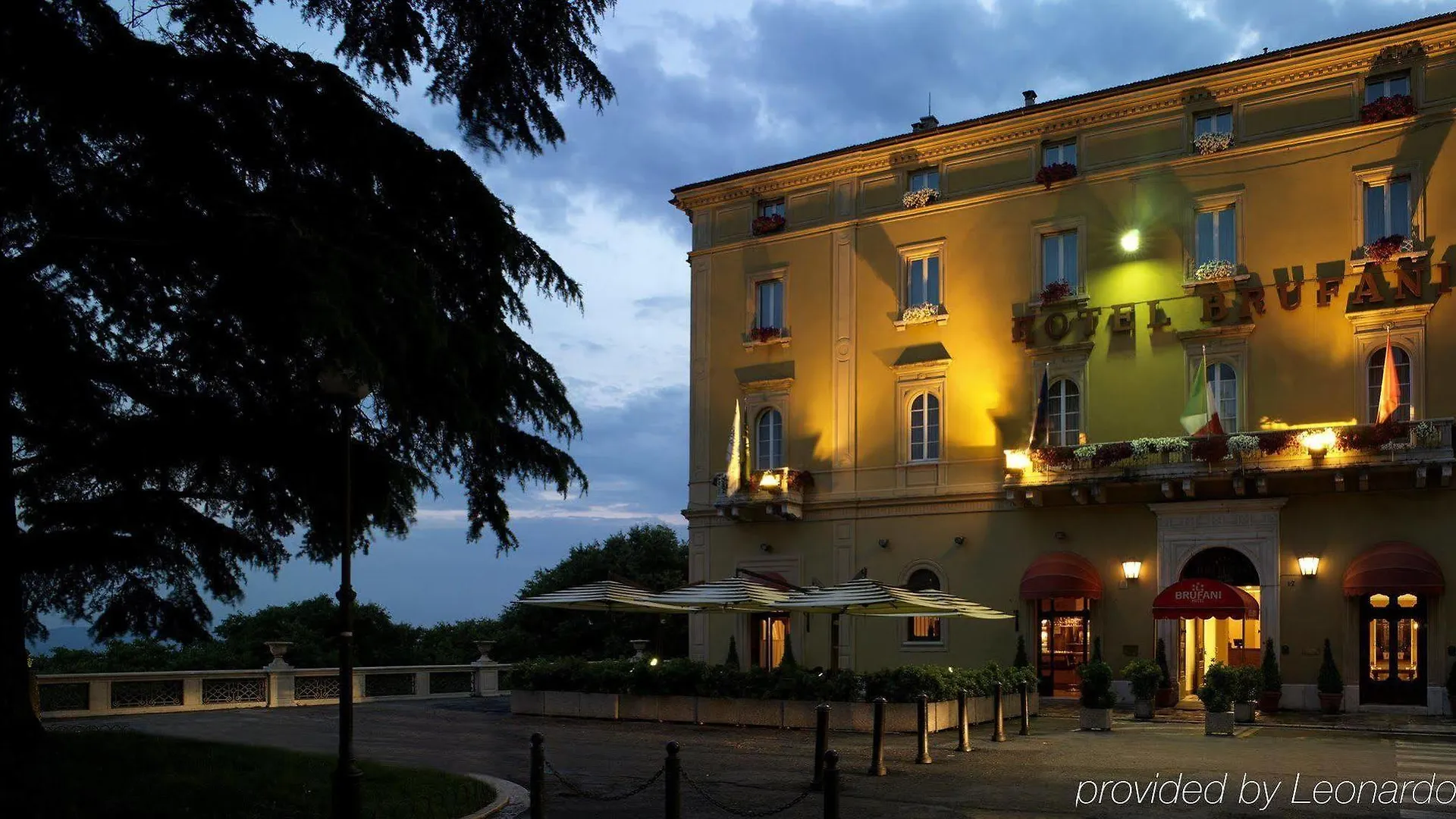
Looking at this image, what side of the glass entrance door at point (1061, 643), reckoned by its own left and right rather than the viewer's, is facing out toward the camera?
front

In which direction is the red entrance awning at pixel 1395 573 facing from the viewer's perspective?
toward the camera

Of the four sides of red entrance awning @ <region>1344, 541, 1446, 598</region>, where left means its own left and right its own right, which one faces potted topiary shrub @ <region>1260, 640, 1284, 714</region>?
right

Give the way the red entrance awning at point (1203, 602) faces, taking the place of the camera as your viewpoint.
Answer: facing the viewer

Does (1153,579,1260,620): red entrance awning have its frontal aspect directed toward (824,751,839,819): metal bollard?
yes

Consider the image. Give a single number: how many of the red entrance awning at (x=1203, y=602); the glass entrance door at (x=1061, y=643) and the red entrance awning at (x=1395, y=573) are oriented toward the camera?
3

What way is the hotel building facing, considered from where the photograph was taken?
facing the viewer and to the left of the viewer
